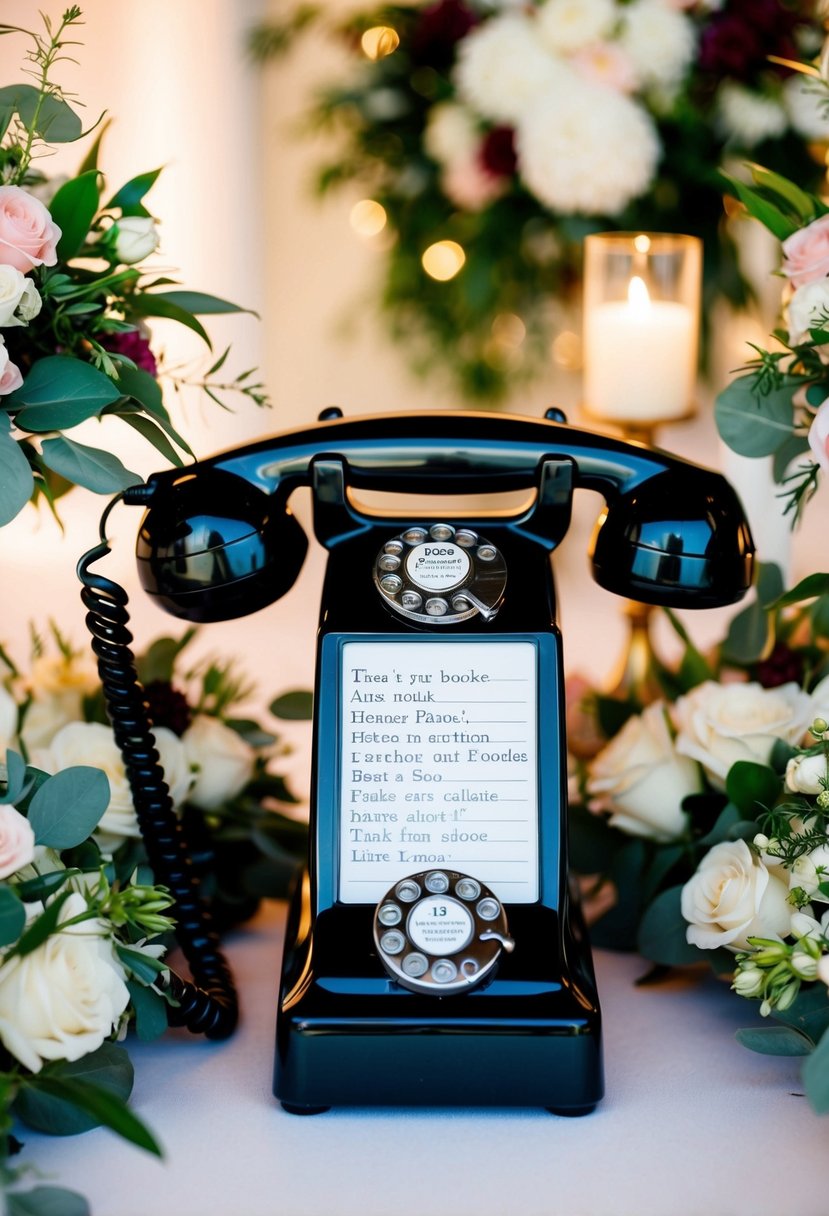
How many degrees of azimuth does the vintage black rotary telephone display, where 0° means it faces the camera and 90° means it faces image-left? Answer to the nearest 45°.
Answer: approximately 0°

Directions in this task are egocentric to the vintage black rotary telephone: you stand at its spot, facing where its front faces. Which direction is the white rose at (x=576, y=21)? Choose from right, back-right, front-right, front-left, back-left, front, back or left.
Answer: back

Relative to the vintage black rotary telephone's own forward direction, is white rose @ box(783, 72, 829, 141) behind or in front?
behind

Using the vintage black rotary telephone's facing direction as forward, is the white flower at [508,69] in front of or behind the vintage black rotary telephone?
behind

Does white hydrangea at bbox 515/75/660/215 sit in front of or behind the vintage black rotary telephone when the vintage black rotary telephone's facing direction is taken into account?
behind

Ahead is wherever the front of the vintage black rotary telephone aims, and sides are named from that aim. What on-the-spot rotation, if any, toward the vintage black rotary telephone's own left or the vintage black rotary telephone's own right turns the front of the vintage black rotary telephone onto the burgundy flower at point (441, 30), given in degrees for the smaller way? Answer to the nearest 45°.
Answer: approximately 180°

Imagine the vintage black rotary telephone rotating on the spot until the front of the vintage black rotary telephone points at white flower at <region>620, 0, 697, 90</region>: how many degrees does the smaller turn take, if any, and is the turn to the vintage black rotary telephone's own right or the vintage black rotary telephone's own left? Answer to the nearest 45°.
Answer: approximately 180°
